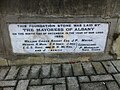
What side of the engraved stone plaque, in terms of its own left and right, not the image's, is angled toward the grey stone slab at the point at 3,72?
right

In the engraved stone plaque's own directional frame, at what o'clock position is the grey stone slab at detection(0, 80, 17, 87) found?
The grey stone slab is roughly at 2 o'clock from the engraved stone plaque.

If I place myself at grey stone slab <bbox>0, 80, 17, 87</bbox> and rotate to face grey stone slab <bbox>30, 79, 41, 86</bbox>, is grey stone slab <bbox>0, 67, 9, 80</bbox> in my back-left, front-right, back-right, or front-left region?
back-left

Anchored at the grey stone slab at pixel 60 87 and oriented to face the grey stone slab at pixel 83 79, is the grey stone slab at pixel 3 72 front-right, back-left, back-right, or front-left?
back-left

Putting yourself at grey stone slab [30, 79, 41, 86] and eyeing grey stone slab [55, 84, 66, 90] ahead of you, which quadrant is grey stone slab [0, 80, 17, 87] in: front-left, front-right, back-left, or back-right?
back-right

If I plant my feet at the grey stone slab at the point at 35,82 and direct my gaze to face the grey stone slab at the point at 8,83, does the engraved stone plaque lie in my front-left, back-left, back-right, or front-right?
back-right

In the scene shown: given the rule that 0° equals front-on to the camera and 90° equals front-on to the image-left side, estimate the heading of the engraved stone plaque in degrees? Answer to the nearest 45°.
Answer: approximately 0°
